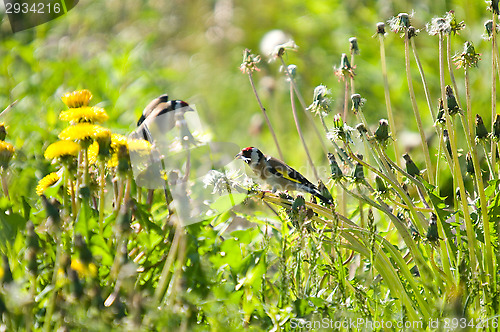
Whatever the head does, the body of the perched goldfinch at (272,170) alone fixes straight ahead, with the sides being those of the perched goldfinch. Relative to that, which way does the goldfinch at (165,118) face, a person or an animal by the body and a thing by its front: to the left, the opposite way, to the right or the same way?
the opposite way

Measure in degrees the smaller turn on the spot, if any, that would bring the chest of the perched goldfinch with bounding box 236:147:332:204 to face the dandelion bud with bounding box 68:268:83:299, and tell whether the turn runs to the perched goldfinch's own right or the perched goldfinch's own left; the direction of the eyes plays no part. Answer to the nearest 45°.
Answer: approximately 90° to the perched goldfinch's own left

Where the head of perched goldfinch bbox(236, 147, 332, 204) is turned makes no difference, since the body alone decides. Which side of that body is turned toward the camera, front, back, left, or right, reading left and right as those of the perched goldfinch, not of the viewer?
left

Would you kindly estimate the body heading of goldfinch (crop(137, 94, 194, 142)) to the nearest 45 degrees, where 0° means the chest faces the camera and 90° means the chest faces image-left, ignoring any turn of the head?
approximately 270°

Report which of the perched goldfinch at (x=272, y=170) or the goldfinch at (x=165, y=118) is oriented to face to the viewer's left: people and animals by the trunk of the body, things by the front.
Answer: the perched goldfinch

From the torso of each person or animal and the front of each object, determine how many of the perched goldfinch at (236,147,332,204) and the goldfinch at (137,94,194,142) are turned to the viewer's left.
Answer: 1
